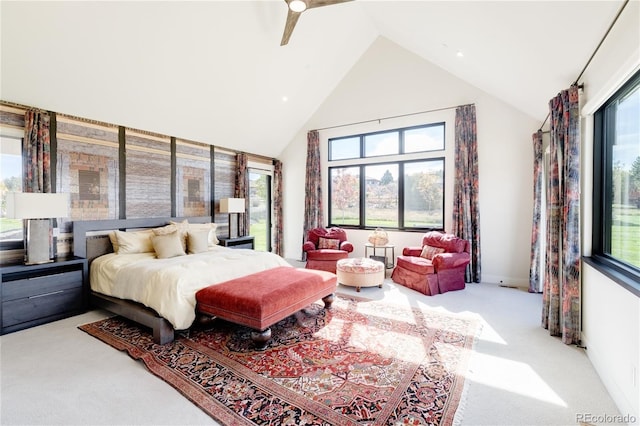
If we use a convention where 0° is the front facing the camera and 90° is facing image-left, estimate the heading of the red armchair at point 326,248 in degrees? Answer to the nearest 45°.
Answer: approximately 0°

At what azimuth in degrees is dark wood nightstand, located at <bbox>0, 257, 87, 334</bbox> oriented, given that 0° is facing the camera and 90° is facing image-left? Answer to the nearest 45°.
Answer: approximately 315°

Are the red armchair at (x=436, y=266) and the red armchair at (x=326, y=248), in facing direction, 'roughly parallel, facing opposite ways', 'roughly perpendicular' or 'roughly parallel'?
roughly perpendicular

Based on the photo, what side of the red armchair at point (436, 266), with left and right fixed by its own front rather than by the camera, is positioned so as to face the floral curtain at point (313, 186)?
right

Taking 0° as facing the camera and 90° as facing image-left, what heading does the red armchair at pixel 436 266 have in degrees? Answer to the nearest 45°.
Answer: approximately 45°
